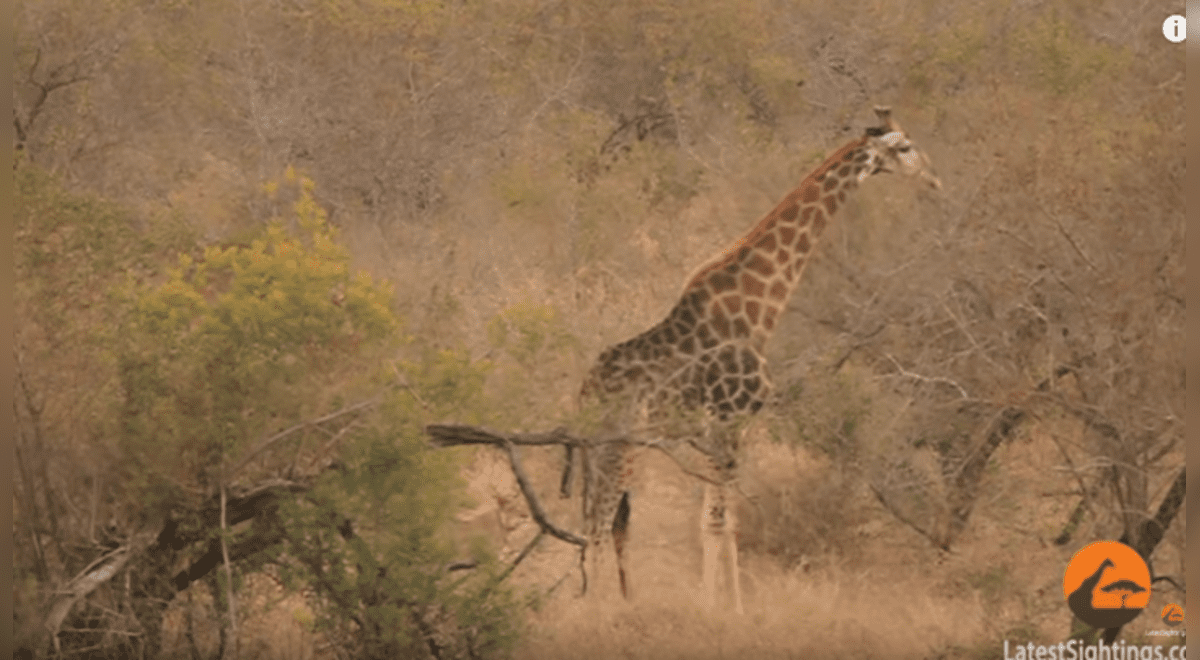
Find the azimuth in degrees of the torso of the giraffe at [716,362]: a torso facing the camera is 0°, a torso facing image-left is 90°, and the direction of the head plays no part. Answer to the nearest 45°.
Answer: approximately 270°
